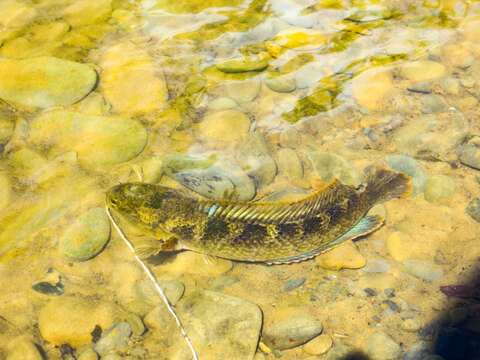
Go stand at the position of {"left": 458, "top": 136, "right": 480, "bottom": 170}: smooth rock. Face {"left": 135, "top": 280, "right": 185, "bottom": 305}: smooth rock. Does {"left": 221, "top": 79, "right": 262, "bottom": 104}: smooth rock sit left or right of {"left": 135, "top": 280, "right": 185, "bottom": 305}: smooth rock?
right

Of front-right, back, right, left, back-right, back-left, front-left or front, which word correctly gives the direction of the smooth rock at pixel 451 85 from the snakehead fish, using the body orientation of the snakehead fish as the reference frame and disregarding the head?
back-right

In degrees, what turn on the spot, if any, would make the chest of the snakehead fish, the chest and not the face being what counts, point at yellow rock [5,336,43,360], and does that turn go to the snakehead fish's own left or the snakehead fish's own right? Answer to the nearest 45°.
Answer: approximately 45° to the snakehead fish's own left

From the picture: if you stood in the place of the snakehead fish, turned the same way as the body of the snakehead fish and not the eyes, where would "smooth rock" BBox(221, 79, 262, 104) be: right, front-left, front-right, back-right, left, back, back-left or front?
right

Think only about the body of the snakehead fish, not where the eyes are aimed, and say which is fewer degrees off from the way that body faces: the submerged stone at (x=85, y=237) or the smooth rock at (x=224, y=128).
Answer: the submerged stone

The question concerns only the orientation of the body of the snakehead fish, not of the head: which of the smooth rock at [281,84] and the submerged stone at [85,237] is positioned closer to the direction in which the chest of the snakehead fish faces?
the submerged stone

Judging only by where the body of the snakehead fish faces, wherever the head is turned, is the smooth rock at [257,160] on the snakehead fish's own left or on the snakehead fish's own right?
on the snakehead fish's own right

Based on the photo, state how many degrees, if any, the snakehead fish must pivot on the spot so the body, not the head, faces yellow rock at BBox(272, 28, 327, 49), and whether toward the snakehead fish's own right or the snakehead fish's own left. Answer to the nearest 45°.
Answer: approximately 90° to the snakehead fish's own right

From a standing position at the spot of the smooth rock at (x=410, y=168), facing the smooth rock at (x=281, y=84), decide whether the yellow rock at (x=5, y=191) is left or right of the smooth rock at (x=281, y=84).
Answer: left

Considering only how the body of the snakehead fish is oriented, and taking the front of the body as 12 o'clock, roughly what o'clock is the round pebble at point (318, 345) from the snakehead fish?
The round pebble is roughly at 8 o'clock from the snakehead fish.

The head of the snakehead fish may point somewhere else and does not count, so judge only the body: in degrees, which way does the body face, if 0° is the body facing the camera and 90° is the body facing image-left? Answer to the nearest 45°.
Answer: approximately 90°

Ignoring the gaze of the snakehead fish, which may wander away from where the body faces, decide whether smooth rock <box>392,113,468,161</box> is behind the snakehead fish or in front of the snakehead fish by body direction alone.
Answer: behind

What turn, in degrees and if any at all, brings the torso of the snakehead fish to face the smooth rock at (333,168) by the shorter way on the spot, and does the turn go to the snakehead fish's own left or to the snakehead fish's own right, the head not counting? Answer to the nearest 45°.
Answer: approximately 135° to the snakehead fish's own right

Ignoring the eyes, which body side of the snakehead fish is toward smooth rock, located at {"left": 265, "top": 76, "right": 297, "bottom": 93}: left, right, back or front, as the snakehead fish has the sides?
right

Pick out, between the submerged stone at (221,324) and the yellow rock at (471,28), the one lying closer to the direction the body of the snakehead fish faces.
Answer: the submerged stone

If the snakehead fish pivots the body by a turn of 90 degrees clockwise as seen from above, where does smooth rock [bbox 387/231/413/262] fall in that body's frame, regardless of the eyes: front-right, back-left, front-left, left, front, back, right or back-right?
right

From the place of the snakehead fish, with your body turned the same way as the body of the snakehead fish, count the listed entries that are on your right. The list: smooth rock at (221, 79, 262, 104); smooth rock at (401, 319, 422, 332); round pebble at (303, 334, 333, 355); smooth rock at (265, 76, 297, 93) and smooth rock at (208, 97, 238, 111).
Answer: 3

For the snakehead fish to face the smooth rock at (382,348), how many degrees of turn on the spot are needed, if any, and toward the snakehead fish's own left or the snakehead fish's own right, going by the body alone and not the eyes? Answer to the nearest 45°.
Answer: approximately 135° to the snakehead fish's own left

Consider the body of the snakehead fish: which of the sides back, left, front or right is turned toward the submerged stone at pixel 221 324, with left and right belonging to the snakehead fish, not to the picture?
left
